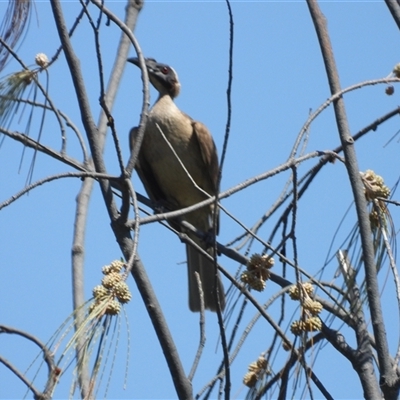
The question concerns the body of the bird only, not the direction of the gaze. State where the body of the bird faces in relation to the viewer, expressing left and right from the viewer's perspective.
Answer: facing the viewer and to the left of the viewer
